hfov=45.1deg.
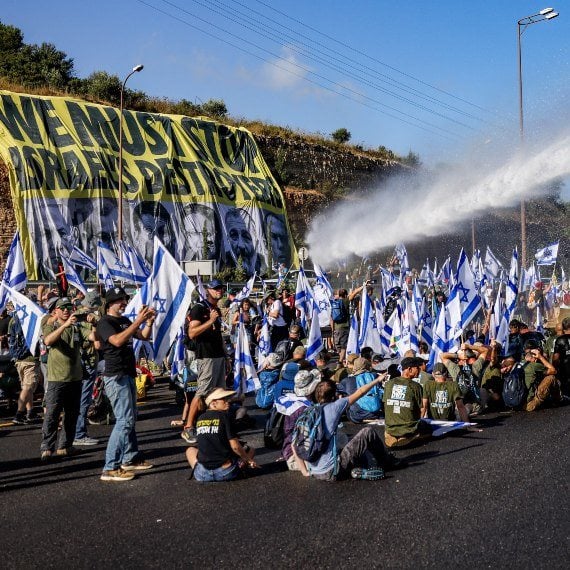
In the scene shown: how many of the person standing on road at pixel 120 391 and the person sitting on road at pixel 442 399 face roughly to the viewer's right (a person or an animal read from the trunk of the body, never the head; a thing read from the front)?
1

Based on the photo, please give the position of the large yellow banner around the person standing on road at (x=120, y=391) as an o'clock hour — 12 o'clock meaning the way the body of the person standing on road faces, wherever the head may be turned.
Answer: The large yellow banner is roughly at 9 o'clock from the person standing on road.

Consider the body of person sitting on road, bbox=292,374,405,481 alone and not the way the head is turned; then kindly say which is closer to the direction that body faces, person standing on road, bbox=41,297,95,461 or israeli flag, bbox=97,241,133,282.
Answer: the israeli flag

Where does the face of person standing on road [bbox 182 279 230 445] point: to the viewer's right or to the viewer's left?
to the viewer's right

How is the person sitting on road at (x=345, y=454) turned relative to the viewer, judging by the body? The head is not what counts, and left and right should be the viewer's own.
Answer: facing away from the viewer and to the right of the viewer

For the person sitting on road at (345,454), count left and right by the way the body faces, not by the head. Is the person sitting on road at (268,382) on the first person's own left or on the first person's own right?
on the first person's own left

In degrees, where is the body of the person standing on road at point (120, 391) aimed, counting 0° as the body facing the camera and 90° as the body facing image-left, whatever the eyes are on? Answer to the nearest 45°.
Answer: approximately 270°

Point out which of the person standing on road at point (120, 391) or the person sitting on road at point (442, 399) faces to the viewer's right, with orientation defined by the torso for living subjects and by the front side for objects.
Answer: the person standing on road
